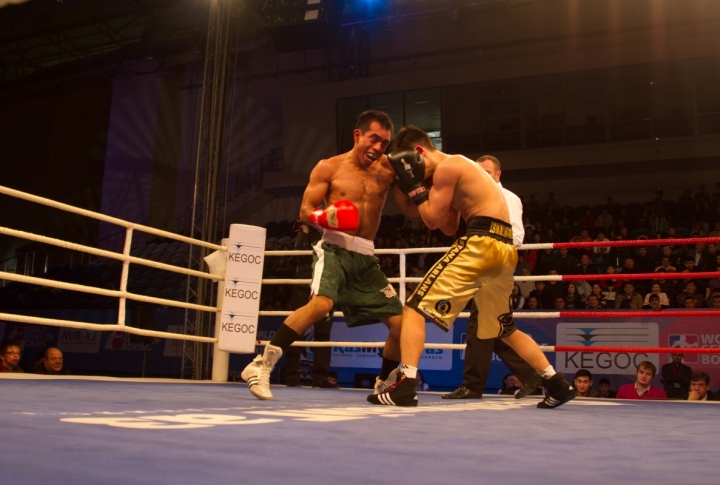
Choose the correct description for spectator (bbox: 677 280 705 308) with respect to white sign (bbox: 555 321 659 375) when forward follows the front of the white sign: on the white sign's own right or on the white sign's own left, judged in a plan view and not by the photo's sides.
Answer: on the white sign's own left

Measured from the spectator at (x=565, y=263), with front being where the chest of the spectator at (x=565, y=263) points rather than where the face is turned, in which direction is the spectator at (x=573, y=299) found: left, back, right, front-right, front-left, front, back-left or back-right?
front-left

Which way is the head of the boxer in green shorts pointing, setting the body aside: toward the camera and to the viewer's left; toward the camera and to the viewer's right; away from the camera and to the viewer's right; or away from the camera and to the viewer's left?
toward the camera and to the viewer's right

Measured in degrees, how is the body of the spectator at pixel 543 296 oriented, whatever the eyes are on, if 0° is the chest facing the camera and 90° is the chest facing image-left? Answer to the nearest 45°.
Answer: approximately 45°

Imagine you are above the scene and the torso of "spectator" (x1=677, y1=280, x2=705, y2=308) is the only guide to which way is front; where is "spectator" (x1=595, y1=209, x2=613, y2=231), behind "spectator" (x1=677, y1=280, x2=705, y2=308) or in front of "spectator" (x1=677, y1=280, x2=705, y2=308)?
behind

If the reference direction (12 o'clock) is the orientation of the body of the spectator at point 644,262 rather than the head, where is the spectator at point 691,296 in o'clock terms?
the spectator at point 691,296 is roughly at 11 o'clock from the spectator at point 644,262.

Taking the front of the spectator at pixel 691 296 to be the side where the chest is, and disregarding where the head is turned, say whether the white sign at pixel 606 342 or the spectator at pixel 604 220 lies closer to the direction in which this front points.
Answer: the white sign

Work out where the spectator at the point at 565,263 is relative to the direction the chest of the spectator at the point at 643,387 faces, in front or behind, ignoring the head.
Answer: behind

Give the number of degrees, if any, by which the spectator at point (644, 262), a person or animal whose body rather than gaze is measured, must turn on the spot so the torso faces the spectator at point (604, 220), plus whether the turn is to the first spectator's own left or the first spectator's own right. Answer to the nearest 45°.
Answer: approximately 180°

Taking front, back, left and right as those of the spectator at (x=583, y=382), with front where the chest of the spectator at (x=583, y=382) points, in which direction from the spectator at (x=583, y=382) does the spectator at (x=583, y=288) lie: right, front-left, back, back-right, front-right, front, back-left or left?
back-right
